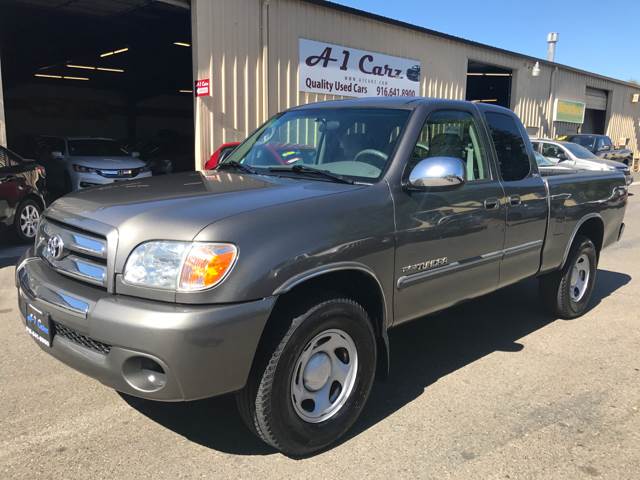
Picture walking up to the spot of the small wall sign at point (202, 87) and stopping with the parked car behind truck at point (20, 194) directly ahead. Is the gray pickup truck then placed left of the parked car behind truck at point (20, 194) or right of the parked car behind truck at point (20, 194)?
left

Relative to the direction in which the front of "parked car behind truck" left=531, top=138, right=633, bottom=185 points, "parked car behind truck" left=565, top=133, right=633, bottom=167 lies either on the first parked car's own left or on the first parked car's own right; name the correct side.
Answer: on the first parked car's own left

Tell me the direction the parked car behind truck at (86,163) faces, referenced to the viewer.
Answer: facing the viewer and to the right of the viewer

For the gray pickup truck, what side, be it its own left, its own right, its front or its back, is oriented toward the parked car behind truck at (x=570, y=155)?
back

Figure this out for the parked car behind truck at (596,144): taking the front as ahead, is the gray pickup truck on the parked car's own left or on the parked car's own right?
on the parked car's own right

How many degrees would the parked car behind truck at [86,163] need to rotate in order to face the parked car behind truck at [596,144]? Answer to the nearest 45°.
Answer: approximately 45° to its left
